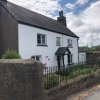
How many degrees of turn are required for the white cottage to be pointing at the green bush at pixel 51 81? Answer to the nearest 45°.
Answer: approximately 45° to its right

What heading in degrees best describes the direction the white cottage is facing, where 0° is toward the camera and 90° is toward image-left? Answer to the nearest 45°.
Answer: approximately 315°

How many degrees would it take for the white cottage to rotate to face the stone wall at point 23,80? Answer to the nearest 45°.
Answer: approximately 45° to its right
